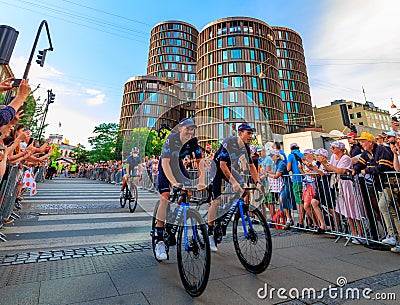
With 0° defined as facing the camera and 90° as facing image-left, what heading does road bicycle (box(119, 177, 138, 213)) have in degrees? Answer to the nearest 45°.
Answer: approximately 315°

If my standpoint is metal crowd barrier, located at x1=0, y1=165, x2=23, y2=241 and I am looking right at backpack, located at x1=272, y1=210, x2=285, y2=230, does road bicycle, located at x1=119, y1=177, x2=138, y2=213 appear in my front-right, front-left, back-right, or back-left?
front-left

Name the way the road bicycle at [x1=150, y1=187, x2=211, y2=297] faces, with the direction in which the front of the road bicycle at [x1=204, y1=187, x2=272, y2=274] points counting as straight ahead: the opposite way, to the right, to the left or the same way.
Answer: the same way

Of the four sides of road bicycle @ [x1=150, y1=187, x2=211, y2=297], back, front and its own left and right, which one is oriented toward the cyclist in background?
back

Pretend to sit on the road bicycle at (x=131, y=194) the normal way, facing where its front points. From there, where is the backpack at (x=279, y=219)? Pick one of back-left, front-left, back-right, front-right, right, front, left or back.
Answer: front

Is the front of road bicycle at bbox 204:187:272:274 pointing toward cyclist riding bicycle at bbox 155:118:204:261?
no

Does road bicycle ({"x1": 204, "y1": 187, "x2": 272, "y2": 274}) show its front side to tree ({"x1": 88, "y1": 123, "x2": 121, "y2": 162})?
no

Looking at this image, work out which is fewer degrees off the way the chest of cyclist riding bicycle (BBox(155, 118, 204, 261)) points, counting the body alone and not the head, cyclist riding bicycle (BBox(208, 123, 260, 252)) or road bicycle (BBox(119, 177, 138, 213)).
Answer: the cyclist riding bicycle

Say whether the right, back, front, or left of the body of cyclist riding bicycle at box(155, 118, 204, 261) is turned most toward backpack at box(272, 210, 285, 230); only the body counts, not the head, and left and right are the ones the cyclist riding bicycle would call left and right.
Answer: left

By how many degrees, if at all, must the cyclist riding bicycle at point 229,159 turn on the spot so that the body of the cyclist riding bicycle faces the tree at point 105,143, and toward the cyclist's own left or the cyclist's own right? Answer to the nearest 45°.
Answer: approximately 180°

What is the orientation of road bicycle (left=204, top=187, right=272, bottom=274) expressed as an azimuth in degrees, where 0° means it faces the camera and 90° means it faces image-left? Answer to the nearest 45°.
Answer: approximately 315°

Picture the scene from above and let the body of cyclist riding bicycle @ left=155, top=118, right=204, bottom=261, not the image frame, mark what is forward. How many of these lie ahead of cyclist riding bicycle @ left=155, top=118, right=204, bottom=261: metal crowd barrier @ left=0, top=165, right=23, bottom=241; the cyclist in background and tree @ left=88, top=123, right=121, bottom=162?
0

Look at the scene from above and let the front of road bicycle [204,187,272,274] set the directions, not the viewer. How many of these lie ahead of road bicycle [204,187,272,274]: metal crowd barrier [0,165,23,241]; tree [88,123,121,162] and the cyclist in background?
0

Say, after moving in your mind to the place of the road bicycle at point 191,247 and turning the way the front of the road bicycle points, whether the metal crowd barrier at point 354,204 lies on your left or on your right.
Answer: on your left

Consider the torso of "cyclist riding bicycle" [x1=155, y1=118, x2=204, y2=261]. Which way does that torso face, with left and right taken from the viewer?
facing the viewer and to the right of the viewer

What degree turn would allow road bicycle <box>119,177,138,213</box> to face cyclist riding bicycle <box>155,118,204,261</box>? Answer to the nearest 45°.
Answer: approximately 45° to its right

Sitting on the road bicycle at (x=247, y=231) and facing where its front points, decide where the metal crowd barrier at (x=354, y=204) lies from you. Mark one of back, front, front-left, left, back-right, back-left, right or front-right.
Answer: left

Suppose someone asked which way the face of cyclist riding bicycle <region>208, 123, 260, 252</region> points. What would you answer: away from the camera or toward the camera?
toward the camera
